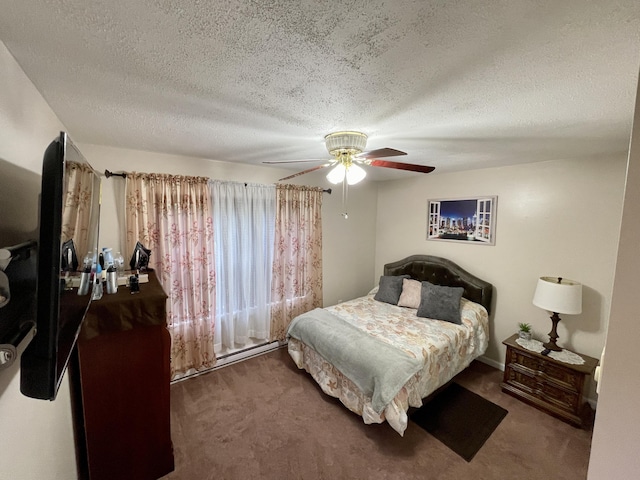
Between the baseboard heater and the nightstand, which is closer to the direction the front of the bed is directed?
the baseboard heater

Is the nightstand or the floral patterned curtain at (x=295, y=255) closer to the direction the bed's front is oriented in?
the floral patterned curtain

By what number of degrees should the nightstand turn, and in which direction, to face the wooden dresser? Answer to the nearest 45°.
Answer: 0° — it already faces it

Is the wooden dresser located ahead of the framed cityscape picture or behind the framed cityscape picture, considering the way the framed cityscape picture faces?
ahead

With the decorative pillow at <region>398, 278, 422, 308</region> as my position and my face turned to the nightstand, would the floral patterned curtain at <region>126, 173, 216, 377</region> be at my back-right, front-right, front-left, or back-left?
back-right

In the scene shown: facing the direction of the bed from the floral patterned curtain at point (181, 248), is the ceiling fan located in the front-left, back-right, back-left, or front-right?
front-right

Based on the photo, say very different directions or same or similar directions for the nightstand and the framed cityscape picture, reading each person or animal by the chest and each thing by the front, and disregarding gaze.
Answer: same or similar directions

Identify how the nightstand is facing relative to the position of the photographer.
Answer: facing the viewer and to the left of the viewer

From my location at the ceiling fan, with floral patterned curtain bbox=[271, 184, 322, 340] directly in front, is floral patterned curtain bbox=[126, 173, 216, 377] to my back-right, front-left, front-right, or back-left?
front-left

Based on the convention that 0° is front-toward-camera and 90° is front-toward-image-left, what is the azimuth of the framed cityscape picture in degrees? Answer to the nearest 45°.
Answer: approximately 45°

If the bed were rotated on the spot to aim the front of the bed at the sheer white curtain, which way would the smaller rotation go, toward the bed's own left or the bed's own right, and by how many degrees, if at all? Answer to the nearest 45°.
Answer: approximately 45° to the bed's own right

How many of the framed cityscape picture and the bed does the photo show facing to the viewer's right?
0

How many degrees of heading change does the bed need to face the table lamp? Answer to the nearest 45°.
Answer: approximately 135° to its left

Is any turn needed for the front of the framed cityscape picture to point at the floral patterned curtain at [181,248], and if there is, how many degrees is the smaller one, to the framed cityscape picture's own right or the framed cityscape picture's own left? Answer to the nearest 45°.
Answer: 0° — it already faces it
